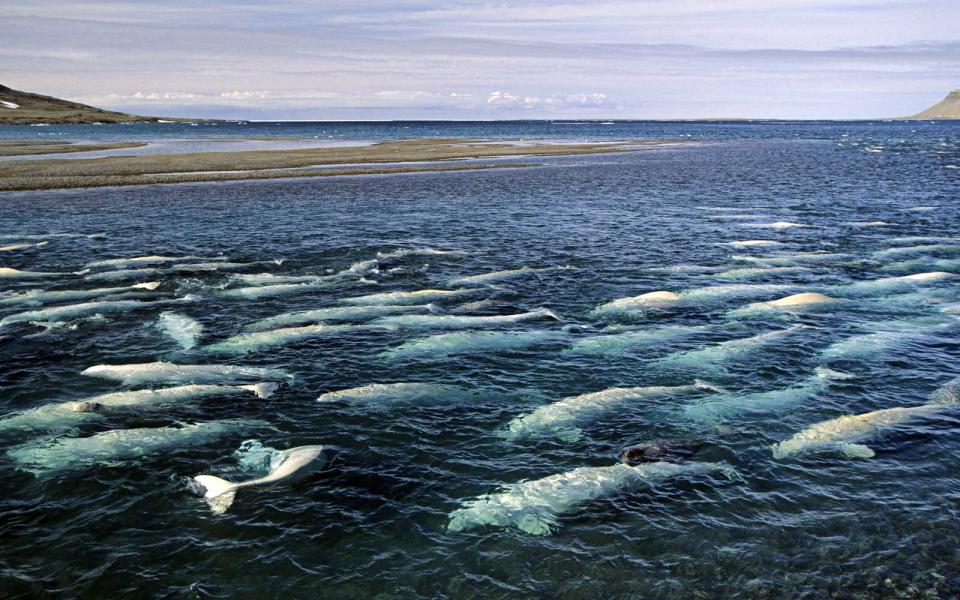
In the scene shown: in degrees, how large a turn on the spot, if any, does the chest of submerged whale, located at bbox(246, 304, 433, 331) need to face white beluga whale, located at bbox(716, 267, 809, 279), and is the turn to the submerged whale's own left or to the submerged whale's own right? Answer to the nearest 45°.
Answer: approximately 180°

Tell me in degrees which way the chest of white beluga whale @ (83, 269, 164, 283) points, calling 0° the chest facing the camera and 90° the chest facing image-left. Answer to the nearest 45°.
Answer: approximately 90°

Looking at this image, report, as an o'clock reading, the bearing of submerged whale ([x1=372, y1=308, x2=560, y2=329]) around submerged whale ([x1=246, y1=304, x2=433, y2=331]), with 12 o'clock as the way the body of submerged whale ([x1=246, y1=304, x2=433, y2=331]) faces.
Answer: submerged whale ([x1=372, y1=308, x2=560, y2=329]) is roughly at 7 o'clock from submerged whale ([x1=246, y1=304, x2=433, y2=331]).

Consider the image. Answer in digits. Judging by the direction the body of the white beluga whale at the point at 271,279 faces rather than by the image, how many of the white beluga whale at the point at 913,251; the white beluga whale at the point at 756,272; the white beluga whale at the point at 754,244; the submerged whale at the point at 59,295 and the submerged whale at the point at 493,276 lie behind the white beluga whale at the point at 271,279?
4

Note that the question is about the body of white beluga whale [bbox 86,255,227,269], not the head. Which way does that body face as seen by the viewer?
to the viewer's left

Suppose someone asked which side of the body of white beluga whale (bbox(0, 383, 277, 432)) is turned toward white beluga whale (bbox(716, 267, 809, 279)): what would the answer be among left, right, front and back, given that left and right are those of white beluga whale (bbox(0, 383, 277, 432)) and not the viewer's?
back

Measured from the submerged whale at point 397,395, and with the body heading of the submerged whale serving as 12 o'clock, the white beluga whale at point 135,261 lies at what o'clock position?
The white beluga whale is roughly at 2 o'clock from the submerged whale.

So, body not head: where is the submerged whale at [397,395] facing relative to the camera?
to the viewer's left

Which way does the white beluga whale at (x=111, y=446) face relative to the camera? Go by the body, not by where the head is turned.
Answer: to the viewer's left

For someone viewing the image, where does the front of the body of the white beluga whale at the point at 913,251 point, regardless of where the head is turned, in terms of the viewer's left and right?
facing to the left of the viewer

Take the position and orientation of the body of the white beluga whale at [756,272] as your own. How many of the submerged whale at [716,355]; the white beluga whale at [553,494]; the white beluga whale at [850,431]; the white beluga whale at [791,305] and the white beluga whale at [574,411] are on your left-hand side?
5

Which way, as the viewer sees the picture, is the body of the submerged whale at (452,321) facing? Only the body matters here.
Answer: to the viewer's left

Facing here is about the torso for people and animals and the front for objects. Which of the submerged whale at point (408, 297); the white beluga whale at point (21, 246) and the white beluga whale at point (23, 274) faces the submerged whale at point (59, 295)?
the submerged whale at point (408, 297)

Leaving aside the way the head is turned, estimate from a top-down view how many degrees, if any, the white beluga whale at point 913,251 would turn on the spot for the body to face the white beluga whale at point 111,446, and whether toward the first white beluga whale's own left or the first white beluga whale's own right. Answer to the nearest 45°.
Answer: approximately 45° to the first white beluga whale's own left

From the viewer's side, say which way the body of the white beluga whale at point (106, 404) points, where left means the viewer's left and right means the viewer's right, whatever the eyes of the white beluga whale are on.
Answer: facing to the left of the viewer
